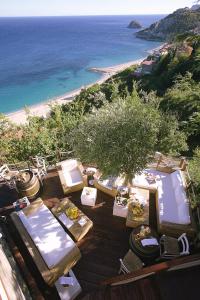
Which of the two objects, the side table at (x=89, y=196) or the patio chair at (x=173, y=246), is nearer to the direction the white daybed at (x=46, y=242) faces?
the side table

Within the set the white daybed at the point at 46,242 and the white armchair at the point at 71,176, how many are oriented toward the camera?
1

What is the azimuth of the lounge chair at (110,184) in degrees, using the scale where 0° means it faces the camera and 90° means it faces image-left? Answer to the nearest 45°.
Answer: approximately 45°

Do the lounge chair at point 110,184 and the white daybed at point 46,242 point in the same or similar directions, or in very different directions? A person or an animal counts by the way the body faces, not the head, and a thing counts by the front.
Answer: very different directions

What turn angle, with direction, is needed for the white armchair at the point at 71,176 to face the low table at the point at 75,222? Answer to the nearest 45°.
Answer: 0° — it already faces it

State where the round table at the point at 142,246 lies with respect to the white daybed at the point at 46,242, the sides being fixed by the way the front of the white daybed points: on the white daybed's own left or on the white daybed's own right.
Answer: on the white daybed's own right

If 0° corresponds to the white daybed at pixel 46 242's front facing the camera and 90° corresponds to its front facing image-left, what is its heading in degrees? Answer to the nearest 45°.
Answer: approximately 225°

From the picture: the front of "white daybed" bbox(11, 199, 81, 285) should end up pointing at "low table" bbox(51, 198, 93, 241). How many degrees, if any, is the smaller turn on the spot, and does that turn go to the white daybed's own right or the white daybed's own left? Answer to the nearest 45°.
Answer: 0° — it already faces it

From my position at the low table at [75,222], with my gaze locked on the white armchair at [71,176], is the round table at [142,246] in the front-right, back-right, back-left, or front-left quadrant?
back-right
